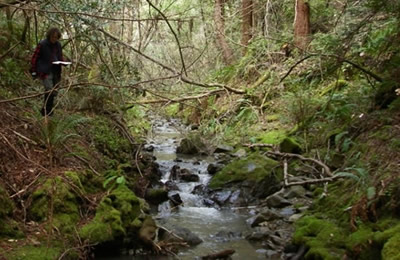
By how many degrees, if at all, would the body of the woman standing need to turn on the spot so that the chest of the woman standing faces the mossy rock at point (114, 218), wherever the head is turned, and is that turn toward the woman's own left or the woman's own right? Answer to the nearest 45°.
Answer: approximately 45° to the woman's own right

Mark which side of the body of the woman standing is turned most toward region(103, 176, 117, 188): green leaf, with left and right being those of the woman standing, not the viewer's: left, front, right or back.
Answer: front

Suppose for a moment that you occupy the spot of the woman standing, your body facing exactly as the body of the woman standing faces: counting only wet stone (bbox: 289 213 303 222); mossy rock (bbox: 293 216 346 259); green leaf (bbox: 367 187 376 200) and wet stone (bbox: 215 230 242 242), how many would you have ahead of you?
4

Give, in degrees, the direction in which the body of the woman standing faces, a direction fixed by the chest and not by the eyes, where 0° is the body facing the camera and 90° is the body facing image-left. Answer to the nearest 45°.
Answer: approximately 315°

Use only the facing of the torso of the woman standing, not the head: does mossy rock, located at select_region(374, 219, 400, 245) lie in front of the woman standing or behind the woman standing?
in front

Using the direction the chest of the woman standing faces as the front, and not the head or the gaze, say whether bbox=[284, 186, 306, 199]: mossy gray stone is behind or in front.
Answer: in front

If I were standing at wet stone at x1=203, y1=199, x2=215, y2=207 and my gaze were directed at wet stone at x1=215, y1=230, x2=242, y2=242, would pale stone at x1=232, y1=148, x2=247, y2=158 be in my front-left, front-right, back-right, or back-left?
back-left

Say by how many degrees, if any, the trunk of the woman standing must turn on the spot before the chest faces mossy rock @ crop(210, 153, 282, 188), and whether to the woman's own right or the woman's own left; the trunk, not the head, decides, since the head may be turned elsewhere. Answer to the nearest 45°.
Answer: approximately 45° to the woman's own left

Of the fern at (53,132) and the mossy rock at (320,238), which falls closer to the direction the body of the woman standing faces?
the mossy rock

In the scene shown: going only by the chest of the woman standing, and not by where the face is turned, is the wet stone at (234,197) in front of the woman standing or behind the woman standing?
in front

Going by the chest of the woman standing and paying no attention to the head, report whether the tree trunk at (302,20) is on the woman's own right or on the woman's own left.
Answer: on the woman's own left

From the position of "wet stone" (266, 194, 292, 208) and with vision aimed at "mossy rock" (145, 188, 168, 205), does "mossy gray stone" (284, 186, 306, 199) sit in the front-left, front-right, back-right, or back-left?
back-right
